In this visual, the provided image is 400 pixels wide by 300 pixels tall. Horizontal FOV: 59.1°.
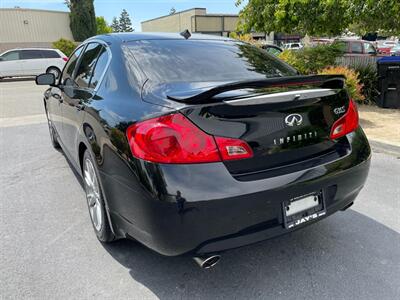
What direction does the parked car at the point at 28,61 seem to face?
to the viewer's left

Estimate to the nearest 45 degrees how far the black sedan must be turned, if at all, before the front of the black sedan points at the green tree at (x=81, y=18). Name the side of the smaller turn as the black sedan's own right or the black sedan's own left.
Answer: approximately 45° to the black sedan's own right

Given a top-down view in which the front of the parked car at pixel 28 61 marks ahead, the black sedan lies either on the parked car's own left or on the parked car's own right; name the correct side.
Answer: on the parked car's own left

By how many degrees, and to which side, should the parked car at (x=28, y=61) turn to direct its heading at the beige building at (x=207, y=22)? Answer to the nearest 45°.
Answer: approximately 135° to its right

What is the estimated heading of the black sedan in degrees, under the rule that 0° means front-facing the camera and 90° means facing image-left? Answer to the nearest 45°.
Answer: approximately 135°

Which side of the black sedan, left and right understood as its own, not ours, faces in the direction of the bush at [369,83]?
right

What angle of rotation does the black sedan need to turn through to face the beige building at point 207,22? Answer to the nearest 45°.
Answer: approximately 45° to its right

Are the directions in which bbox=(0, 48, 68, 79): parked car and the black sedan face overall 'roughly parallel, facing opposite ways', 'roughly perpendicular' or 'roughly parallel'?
roughly perpendicular
